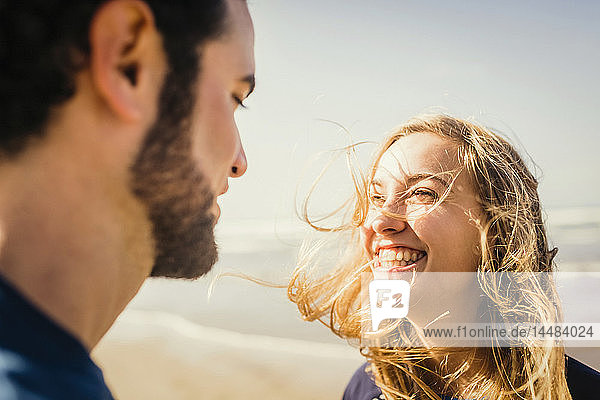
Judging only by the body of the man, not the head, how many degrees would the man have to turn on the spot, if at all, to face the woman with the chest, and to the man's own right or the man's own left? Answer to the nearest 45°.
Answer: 0° — they already face them

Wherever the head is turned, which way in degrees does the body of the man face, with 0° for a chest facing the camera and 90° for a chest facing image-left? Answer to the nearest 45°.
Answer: approximately 225°

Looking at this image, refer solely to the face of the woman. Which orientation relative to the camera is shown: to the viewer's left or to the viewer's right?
to the viewer's left
